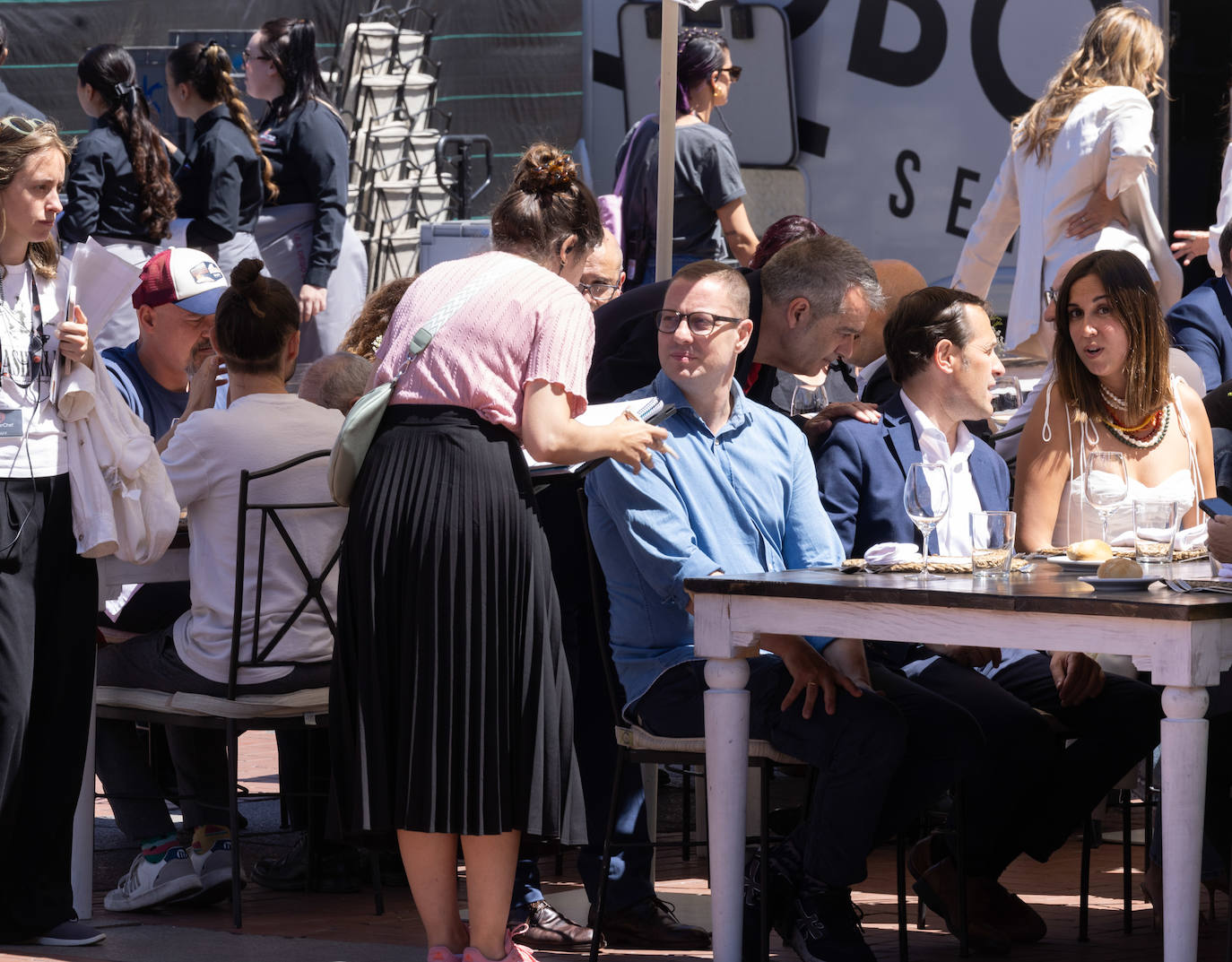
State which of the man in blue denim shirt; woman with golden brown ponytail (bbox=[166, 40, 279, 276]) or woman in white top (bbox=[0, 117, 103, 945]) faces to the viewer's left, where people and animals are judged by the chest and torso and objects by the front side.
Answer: the woman with golden brown ponytail

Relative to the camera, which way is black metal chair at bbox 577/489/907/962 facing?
to the viewer's right

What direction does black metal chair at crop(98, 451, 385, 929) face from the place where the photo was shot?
facing away from the viewer and to the left of the viewer

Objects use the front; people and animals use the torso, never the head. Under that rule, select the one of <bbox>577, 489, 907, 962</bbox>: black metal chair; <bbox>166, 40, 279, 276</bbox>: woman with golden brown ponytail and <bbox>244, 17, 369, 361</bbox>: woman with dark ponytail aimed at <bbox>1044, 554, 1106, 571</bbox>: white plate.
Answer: the black metal chair

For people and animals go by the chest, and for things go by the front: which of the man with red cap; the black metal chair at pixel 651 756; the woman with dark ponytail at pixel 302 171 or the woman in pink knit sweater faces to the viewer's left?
the woman with dark ponytail

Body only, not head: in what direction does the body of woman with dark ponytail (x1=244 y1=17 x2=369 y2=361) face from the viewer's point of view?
to the viewer's left

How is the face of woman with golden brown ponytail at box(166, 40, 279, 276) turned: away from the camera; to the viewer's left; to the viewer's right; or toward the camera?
to the viewer's left
